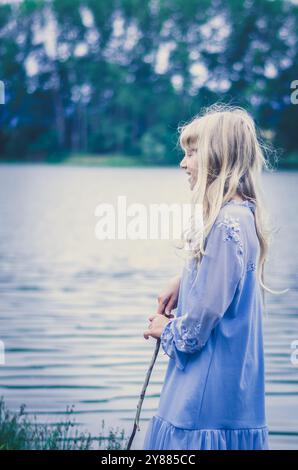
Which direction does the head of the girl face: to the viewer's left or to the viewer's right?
to the viewer's left

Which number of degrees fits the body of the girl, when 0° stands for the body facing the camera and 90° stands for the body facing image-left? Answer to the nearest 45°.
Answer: approximately 90°
